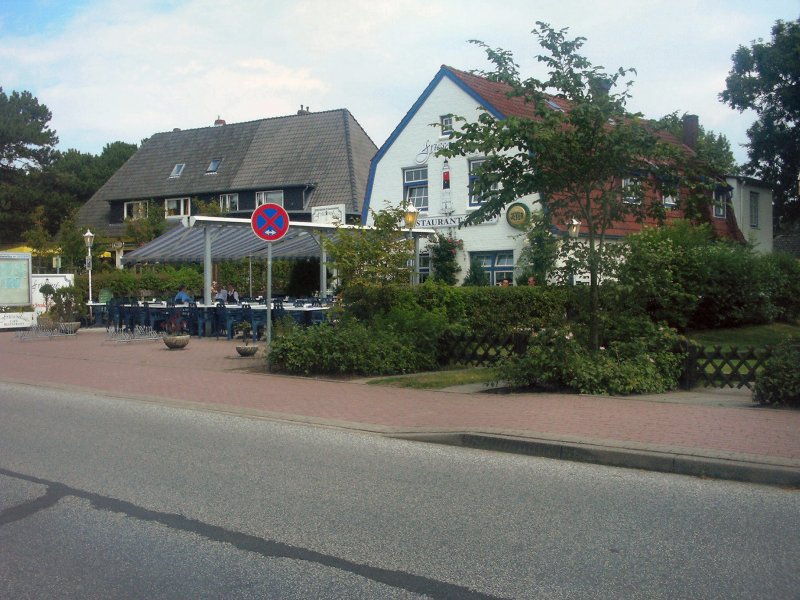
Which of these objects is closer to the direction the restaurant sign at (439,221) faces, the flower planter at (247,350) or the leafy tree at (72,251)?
the flower planter

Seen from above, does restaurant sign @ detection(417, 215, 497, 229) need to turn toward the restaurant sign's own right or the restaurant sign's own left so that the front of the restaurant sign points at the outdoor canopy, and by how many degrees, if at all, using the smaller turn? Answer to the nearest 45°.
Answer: approximately 90° to the restaurant sign's own right

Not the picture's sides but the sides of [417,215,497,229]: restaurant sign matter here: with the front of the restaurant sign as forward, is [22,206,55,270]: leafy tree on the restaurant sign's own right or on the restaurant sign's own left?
on the restaurant sign's own right

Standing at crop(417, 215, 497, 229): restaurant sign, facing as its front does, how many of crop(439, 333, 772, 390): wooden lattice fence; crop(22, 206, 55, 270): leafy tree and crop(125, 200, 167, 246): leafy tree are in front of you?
1

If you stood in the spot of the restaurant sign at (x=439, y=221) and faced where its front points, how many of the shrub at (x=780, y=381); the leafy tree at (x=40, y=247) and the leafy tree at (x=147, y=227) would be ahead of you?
1

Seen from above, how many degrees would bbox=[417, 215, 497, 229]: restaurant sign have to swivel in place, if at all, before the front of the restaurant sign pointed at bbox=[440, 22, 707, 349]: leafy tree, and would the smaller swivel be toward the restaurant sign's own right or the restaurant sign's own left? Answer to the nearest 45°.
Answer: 0° — it already faces it

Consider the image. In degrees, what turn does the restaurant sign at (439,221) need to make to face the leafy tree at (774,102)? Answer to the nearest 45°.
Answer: approximately 90° to its left

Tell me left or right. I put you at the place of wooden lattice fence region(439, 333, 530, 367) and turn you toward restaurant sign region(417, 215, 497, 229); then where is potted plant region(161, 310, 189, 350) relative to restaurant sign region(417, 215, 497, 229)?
left

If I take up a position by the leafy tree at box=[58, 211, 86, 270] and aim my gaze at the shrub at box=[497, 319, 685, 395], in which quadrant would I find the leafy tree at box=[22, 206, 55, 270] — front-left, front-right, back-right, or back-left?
back-right

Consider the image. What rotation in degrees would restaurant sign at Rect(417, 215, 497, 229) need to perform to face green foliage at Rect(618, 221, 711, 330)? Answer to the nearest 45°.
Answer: approximately 45° to its left

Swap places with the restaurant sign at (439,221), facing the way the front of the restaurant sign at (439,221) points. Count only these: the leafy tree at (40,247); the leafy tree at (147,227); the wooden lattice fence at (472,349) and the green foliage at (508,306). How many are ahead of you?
2

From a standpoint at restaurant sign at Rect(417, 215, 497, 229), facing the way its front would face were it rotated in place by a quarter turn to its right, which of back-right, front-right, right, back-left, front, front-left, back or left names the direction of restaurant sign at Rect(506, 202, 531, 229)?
back-left

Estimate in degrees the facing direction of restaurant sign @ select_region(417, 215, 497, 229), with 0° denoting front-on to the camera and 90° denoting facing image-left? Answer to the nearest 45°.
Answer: approximately 0°

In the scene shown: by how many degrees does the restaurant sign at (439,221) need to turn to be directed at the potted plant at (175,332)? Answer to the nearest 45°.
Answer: approximately 45° to its right

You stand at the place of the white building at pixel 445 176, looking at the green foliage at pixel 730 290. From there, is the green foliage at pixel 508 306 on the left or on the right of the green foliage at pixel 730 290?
right

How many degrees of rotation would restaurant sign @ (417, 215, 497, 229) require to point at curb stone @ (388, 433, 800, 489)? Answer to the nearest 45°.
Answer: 0° — it already faces it

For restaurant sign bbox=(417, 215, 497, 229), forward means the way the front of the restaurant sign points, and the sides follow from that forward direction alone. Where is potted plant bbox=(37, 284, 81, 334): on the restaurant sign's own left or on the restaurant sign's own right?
on the restaurant sign's own right
